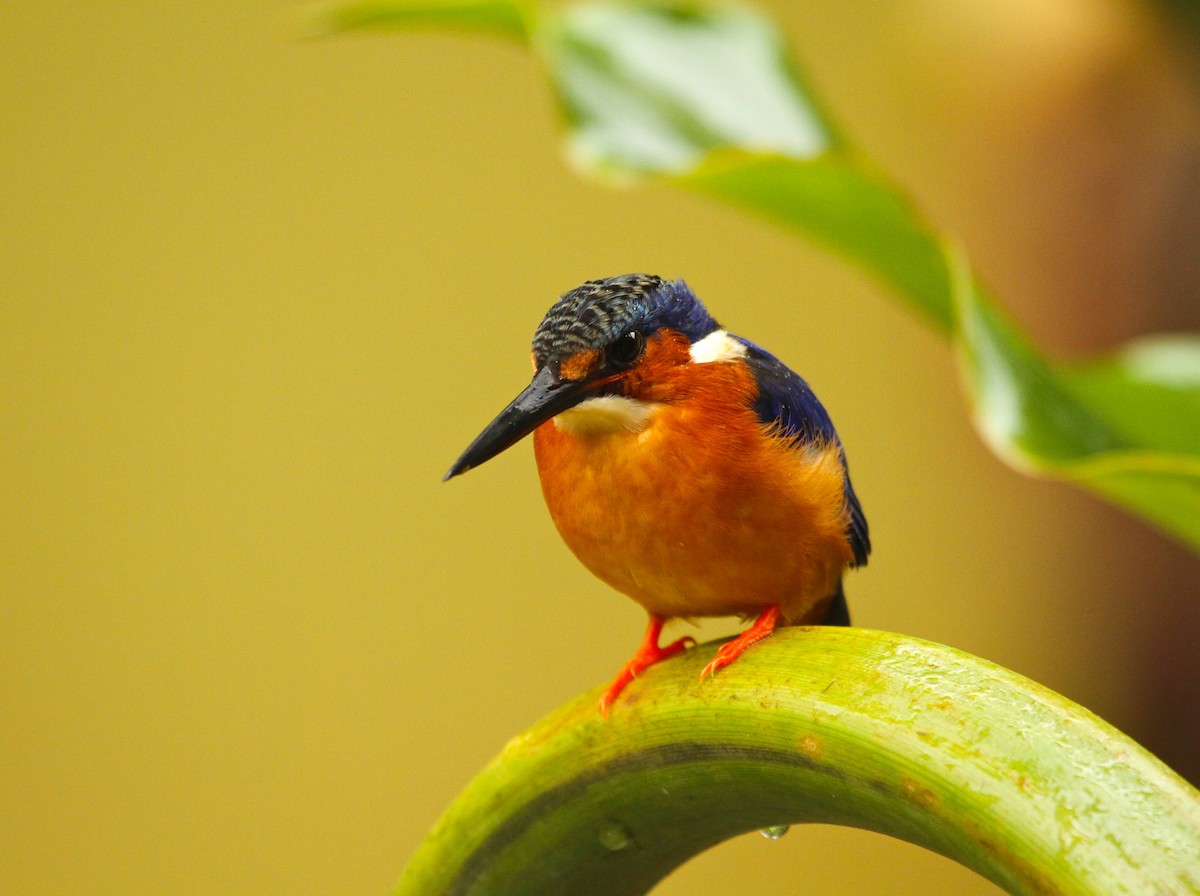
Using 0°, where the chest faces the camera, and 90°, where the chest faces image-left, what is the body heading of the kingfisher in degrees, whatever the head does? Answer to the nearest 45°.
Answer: approximately 45°
